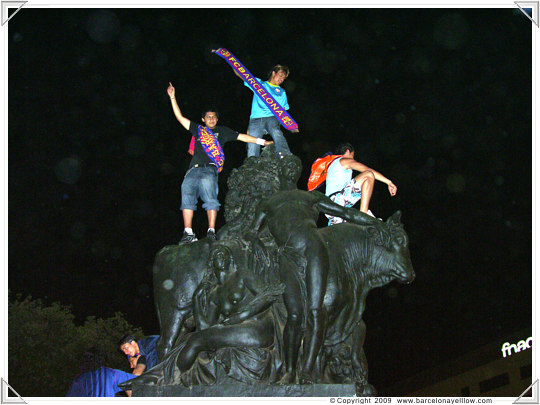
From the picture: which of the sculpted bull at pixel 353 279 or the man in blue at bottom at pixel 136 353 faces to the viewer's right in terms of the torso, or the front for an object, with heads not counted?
the sculpted bull

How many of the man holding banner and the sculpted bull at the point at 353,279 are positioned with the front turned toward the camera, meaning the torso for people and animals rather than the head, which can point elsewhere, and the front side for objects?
1

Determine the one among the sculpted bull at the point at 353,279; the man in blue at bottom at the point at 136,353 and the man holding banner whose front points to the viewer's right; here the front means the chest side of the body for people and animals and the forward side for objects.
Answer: the sculpted bull

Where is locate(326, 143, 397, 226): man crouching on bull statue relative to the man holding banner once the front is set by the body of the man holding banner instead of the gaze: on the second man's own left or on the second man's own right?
on the second man's own left

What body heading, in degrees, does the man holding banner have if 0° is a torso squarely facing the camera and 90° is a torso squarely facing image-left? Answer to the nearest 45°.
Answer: approximately 0°

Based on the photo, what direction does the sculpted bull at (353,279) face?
to the viewer's right

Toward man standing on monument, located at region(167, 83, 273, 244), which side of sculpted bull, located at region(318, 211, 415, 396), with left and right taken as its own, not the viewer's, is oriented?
back

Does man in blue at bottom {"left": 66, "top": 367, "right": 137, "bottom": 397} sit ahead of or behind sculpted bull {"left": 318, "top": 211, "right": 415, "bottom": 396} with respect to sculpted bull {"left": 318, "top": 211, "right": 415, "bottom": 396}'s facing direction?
behind

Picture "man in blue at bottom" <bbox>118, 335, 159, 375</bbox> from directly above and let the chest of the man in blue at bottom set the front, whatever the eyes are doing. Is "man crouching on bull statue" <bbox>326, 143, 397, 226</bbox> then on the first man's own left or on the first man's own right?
on the first man's own left

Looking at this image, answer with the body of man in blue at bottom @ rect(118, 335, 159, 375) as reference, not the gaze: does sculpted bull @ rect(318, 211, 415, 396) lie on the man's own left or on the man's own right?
on the man's own left
